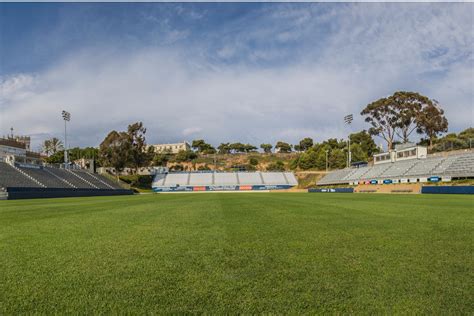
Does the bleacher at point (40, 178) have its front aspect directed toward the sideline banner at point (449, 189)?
yes

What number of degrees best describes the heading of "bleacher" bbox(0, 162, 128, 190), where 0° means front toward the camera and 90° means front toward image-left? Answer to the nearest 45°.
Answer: approximately 315°
